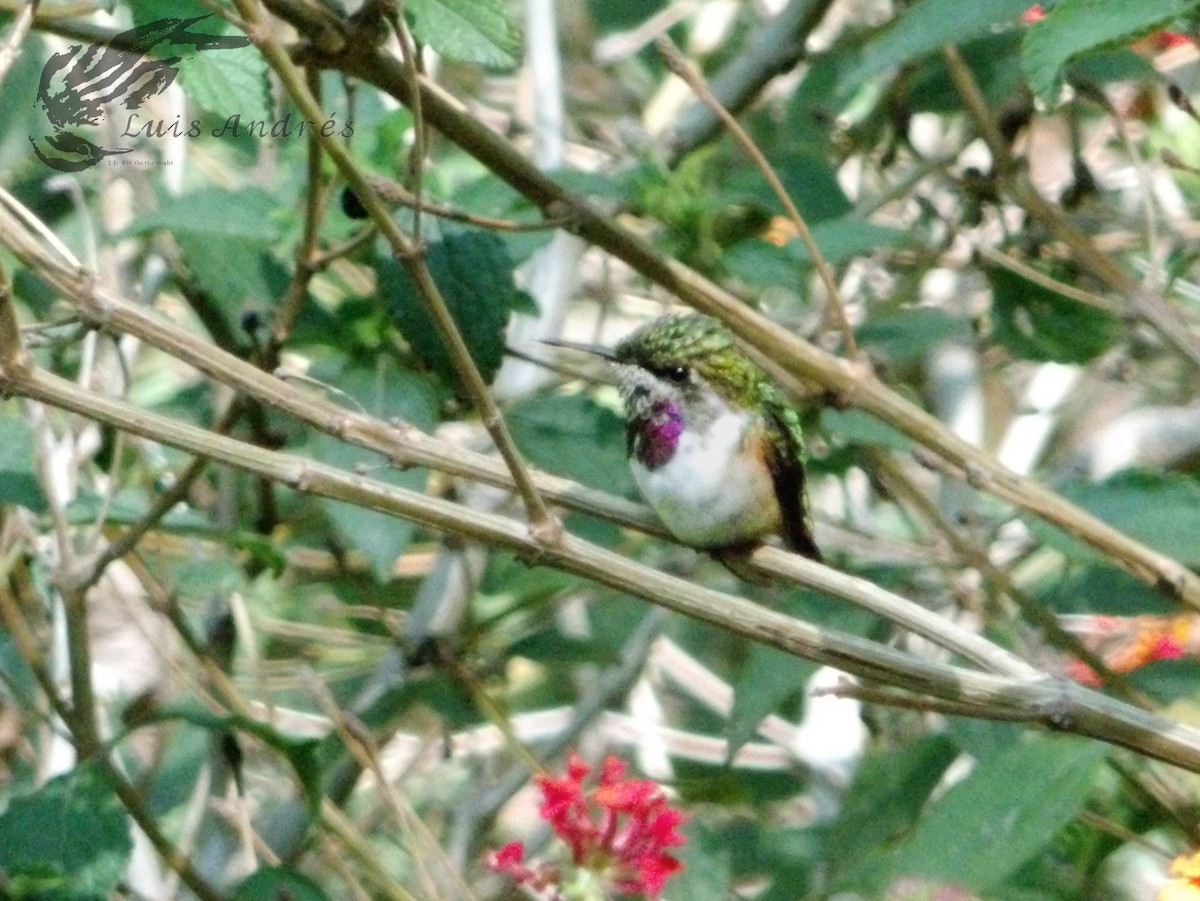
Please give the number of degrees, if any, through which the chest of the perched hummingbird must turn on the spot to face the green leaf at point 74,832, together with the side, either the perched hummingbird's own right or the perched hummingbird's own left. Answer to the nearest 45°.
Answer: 0° — it already faces it

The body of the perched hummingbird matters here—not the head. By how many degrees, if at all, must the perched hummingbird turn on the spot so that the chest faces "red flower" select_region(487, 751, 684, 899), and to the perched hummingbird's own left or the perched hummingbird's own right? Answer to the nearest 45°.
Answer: approximately 45° to the perched hummingbird's own left

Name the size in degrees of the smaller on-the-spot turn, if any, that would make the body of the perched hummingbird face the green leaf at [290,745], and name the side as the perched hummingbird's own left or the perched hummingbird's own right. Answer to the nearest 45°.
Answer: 0° — it already faces it

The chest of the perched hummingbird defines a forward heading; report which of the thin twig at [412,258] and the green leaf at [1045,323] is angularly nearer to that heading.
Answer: the thin twig

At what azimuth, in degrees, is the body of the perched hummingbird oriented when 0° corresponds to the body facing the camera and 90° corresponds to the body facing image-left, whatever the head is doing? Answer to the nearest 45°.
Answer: approximately 45°
